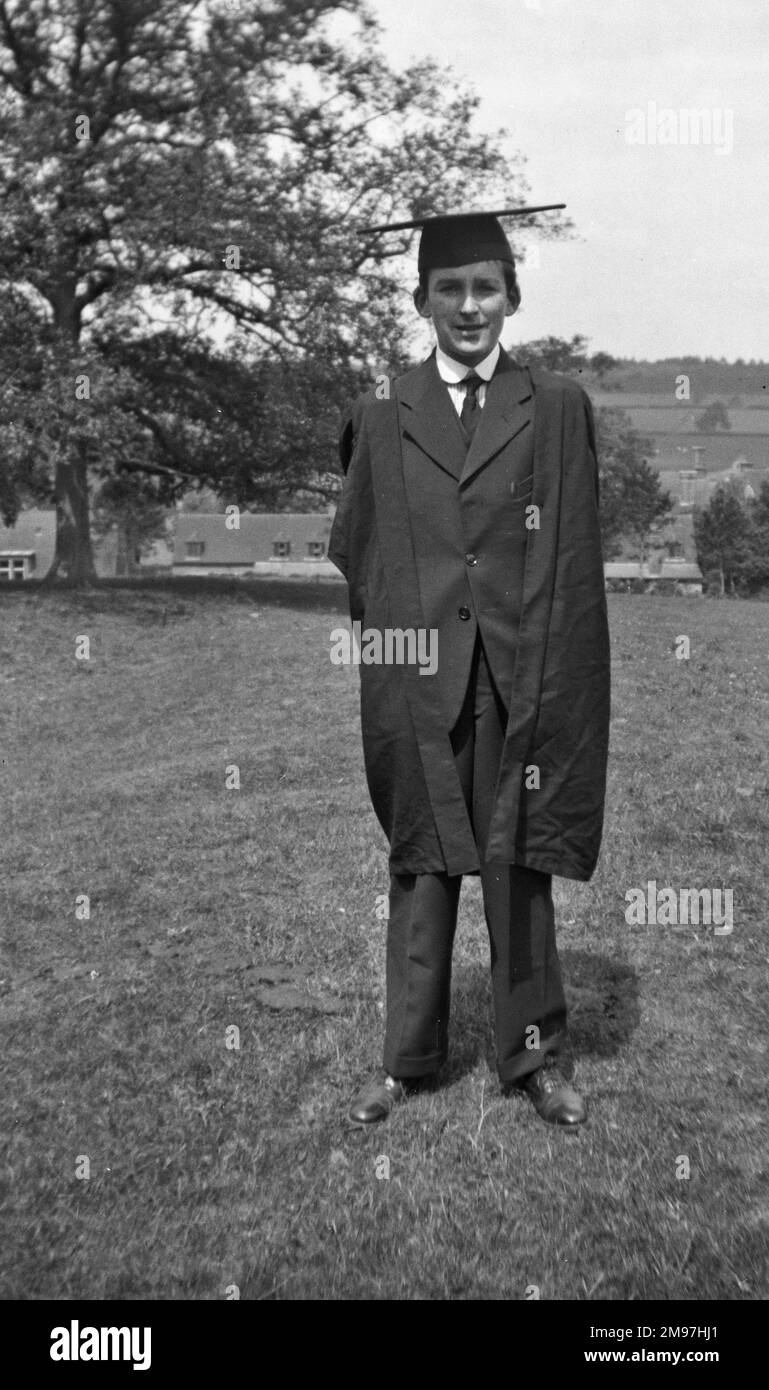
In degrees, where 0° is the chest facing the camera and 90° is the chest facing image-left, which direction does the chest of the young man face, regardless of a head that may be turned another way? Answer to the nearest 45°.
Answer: approximately 0°

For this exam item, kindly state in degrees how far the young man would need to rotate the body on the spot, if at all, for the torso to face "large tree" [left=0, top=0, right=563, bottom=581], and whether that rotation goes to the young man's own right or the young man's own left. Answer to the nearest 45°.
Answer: approximately 180°
